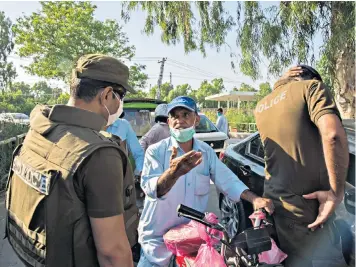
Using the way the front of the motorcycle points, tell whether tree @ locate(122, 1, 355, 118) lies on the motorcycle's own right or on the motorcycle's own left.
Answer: on the motorcycle's own left

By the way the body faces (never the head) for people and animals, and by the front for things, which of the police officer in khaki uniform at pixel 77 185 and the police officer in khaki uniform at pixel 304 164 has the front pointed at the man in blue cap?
the police officer in khaki uniform at pixel 77 185

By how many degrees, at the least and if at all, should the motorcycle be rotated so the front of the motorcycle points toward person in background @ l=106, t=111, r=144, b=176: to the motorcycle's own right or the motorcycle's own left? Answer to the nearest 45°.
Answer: approximately 180°

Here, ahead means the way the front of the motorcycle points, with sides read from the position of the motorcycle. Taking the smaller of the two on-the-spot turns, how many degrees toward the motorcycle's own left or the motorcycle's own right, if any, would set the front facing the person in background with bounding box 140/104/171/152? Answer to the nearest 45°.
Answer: approximately 135° to the motorcycle's own left

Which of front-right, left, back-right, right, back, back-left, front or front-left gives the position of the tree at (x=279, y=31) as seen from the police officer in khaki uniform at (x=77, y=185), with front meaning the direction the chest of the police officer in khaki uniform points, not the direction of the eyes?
front

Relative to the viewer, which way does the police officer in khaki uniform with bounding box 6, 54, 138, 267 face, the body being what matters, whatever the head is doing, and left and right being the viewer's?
facing away from the viewer and to the right of the viewer

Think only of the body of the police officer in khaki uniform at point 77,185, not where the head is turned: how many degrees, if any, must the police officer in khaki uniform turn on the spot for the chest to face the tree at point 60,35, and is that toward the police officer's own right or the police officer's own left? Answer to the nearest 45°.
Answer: approximately 45° to the police officer's own left

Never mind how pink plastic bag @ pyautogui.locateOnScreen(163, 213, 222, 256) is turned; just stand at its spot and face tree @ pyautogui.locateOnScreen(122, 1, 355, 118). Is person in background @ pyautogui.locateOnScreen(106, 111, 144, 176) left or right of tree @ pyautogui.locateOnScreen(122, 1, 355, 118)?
left

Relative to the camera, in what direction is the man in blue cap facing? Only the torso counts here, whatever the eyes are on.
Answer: toward the camera

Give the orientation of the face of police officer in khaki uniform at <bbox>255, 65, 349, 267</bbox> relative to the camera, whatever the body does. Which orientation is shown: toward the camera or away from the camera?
away from the camera

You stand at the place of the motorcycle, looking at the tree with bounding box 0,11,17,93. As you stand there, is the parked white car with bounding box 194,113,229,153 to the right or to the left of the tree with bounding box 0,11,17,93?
right

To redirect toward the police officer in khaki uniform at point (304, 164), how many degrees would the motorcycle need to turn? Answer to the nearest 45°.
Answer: approximately 90° to its left

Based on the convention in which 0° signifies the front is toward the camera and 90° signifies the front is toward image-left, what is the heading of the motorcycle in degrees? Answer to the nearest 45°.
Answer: approximately 315°
